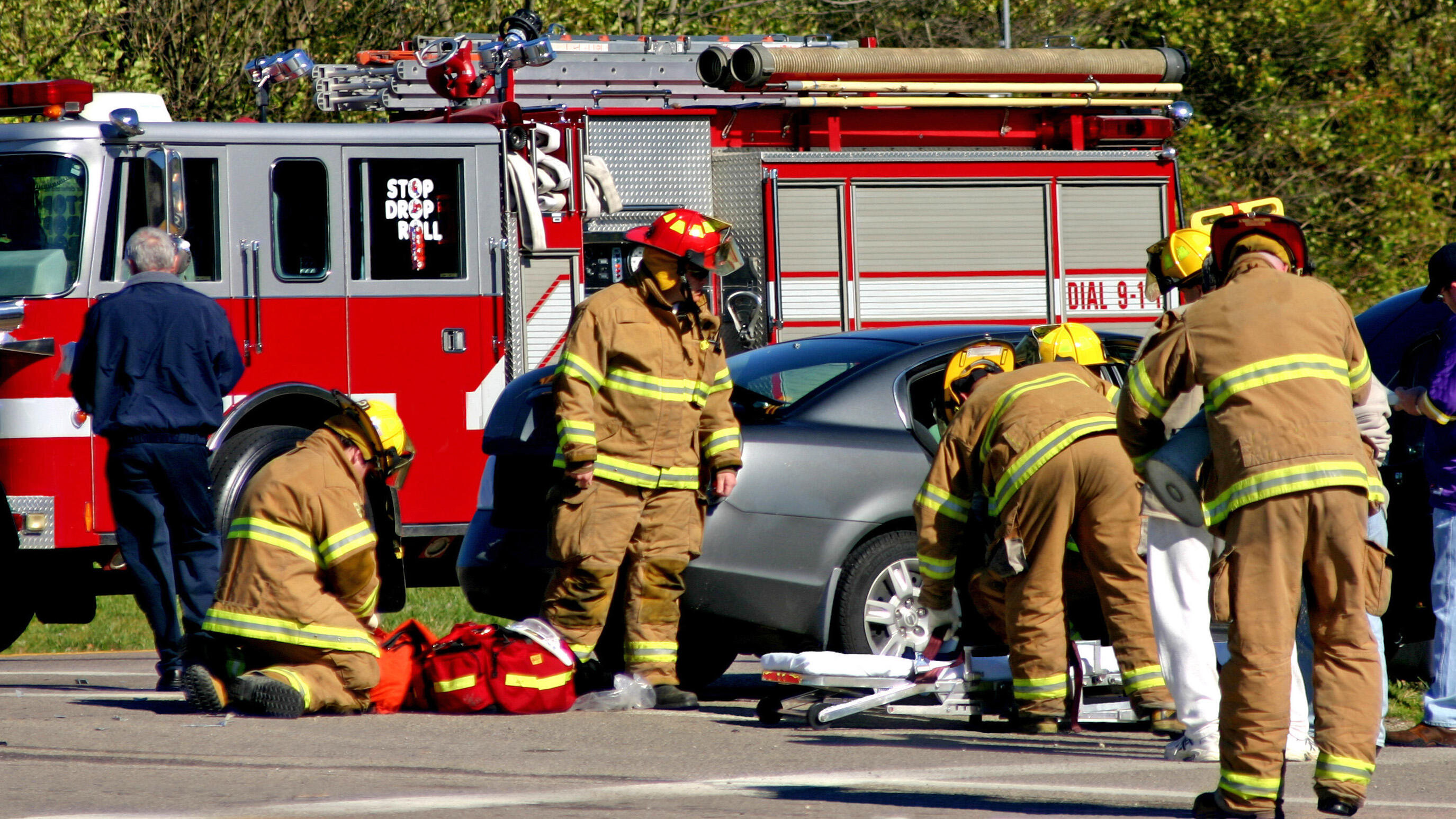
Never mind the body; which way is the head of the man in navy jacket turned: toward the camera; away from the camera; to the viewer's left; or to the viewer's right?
away from the camera

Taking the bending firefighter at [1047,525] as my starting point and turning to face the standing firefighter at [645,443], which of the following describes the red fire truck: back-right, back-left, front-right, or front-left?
front-right

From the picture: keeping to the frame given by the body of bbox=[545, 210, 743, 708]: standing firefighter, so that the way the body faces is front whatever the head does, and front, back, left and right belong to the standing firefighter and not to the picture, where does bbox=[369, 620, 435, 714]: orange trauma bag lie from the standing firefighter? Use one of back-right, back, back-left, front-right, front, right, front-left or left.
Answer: back-right

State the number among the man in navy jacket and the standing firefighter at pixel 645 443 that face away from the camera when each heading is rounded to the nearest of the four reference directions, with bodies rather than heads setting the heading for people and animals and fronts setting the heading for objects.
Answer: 1

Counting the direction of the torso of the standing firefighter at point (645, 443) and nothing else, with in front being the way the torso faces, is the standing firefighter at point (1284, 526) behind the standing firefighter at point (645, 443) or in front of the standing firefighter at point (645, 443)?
in front

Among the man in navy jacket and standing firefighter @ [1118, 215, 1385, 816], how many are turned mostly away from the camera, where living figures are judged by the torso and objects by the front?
2

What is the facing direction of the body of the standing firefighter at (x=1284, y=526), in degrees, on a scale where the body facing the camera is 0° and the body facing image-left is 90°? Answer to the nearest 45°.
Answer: approximately 180°

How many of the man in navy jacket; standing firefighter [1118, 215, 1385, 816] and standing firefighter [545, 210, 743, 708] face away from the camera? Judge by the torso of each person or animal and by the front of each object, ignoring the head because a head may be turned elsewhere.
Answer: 2

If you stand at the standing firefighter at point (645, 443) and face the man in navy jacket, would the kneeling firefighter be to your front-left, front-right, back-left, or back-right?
front-left

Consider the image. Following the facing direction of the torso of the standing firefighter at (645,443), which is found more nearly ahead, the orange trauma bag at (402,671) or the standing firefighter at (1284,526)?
the standing firefighter

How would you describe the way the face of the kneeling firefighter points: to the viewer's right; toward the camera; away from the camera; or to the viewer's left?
to the viewer's right

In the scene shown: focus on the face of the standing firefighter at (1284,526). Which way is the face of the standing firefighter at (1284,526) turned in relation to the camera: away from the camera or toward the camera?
away from the camera

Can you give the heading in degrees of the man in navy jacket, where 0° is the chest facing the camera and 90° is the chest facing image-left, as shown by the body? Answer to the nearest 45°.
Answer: approximately 180°
